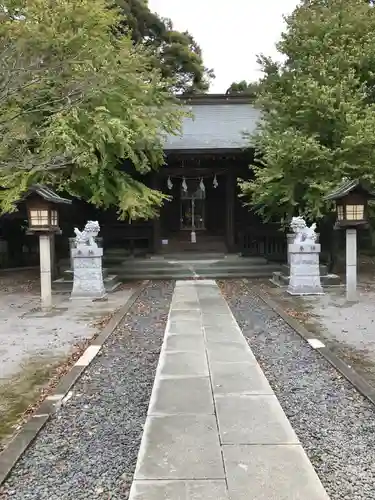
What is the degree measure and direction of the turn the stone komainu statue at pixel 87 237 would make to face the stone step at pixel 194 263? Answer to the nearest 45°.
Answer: approximately 45° to its left

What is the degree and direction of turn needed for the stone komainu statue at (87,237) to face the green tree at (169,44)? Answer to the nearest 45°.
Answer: approximately 90° to its left

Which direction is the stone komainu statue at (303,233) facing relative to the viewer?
to the viewer's left

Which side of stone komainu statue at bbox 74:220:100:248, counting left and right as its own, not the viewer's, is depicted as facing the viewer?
right

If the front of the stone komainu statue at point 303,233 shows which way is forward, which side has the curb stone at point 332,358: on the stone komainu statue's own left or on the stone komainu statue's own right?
on the stone komainu statue's own left

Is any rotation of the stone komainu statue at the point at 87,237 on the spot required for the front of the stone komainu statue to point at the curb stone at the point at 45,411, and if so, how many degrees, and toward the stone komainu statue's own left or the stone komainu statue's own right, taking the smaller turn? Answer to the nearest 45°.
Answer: approximately 90° to the stone komainu statue's own right

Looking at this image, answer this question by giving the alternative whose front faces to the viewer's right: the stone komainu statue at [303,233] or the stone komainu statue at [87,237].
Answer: the stone komainu statue at [87,237]

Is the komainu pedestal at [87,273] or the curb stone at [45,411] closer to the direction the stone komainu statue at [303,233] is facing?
the komainu pedestal

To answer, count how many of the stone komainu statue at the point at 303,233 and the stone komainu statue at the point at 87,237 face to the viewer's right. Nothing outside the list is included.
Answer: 1
